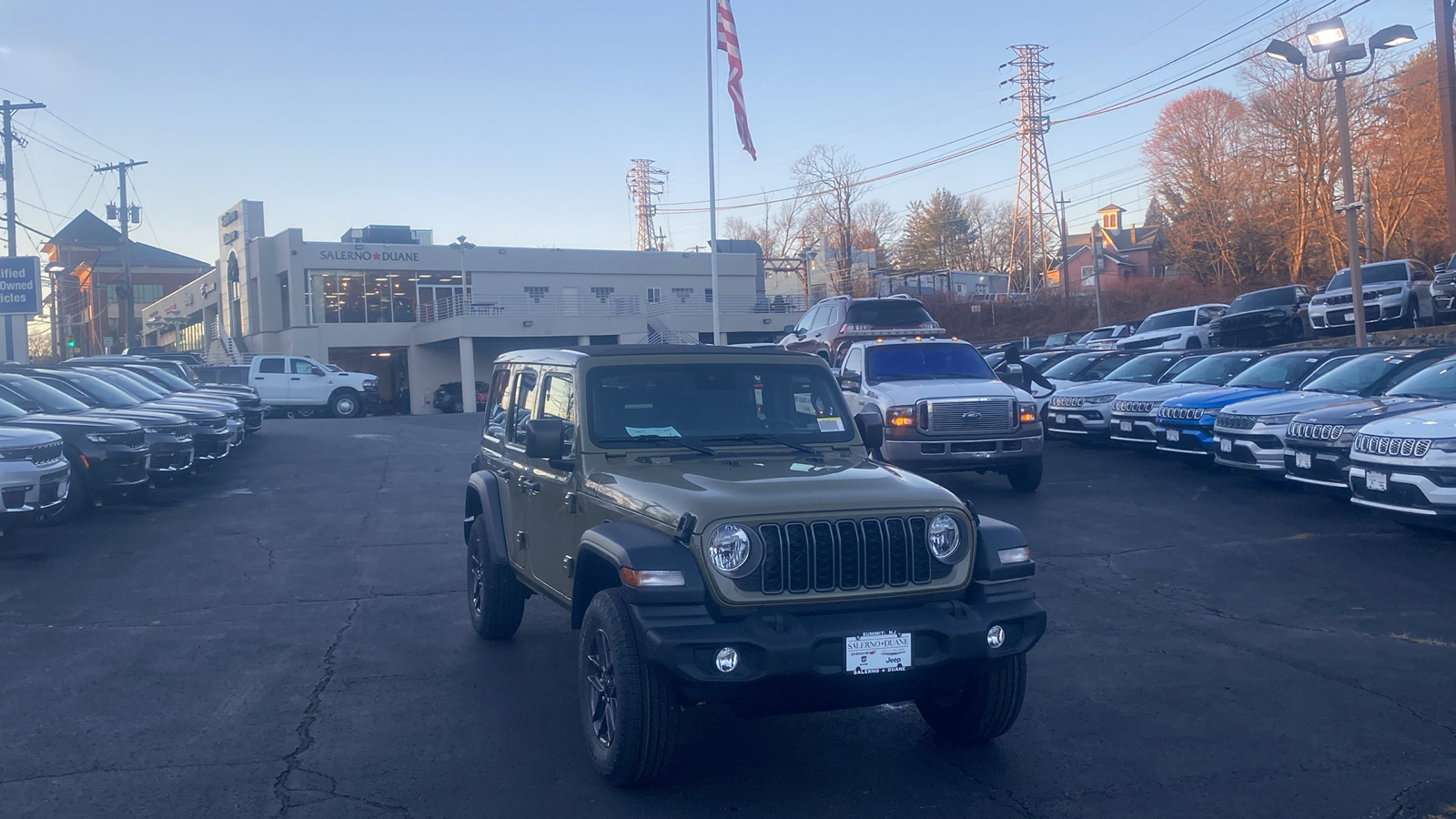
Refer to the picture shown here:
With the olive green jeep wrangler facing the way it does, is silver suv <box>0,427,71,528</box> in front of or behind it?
behind

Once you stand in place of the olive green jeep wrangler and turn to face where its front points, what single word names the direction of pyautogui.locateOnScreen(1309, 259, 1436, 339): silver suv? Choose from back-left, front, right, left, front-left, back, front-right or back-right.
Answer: left

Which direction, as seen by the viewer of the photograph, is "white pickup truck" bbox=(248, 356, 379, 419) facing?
facing to the right of the viewer

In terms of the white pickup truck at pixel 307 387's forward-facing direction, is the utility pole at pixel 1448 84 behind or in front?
in front

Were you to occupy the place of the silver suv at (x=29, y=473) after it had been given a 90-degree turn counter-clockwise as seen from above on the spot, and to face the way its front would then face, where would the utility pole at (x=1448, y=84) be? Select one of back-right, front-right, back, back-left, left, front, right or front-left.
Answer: front-right

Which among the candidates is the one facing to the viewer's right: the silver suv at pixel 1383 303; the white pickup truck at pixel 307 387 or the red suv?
the white pickup truck

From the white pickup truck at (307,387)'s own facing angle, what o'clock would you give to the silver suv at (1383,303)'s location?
The silver suv is roughly at 1 o'clock from the white pickup truck.

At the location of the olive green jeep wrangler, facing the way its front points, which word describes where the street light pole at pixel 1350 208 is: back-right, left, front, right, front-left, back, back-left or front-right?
left

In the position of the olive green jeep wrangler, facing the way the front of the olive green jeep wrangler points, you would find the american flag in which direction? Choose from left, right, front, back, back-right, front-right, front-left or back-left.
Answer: back-left

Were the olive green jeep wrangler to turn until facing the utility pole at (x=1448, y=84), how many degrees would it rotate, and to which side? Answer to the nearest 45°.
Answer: approximately 90° to its left

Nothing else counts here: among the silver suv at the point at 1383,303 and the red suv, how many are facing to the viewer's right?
0

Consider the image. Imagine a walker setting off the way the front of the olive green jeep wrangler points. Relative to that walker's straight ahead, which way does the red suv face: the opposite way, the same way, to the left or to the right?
the opposite way
